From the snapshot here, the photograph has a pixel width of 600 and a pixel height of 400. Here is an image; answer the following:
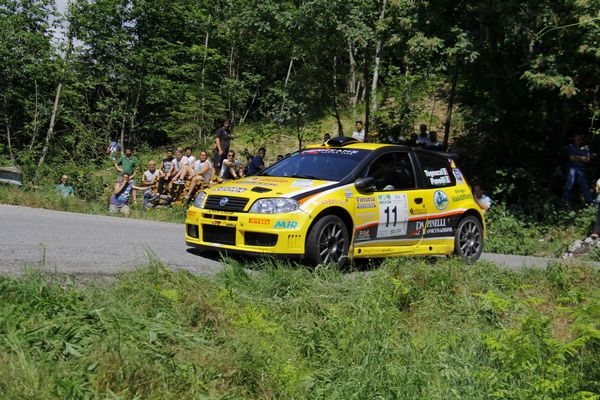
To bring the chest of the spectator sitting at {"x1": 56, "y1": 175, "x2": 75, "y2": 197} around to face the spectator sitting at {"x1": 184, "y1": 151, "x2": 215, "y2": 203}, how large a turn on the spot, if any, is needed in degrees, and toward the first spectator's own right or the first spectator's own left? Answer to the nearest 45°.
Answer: approximately 45° to the first spectator's own left

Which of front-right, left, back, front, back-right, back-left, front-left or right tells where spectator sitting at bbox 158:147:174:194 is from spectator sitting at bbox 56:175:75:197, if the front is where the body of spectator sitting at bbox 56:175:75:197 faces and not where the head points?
front-left

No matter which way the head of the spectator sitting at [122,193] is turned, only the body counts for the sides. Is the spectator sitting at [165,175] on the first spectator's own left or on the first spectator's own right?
on the first spectator's own left

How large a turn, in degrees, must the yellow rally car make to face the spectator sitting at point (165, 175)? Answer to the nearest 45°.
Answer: approximately 90° to its right

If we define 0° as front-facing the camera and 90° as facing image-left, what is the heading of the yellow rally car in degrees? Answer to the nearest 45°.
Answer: approximately 45°

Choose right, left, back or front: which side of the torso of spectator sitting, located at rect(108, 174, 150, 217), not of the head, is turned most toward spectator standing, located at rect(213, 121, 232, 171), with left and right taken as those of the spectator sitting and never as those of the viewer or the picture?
left

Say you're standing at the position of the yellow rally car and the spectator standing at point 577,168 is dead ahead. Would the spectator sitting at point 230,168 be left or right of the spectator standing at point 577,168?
left

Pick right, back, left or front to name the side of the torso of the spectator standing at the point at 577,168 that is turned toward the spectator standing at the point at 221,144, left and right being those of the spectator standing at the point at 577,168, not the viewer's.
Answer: right

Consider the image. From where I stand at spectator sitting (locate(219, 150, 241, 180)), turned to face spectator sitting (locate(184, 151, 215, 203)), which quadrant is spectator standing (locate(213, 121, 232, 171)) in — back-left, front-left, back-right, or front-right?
back-right

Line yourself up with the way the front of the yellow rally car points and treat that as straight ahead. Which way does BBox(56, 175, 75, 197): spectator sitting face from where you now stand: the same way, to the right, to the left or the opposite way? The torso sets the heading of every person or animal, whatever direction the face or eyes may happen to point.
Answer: to the left

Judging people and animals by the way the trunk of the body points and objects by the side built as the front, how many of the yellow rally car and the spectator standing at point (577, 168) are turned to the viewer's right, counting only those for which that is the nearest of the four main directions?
0

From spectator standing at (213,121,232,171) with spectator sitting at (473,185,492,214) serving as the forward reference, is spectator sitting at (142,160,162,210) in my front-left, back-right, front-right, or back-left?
back-right

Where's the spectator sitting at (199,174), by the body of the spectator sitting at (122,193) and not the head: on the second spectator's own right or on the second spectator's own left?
on the second spectator's own left
